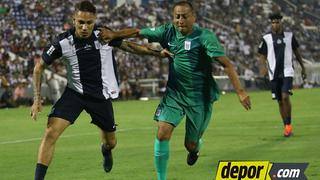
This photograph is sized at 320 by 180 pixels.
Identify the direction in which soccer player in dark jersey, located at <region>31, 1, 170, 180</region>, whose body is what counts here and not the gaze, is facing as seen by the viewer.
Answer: toward the camera

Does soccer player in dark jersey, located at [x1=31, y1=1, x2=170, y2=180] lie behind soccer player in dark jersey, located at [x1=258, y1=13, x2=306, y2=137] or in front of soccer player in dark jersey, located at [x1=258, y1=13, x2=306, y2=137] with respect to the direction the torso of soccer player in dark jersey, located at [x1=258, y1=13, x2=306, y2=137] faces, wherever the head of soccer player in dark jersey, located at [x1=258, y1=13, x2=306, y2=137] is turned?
in front

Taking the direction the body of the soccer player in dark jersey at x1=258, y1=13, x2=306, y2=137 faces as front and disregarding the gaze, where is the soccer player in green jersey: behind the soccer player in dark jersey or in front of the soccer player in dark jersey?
in front

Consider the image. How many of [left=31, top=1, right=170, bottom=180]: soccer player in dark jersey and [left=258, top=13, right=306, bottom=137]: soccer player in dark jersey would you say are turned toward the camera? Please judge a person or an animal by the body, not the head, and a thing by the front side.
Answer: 2

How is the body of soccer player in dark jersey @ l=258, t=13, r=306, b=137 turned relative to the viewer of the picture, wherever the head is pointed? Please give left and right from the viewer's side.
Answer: facing the viewer

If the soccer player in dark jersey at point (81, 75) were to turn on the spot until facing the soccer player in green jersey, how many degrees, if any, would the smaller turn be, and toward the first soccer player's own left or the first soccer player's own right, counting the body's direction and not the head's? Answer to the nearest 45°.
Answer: approximately 90° to the first soccer player's own left

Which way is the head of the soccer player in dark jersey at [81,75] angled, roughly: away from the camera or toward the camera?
toward the camera

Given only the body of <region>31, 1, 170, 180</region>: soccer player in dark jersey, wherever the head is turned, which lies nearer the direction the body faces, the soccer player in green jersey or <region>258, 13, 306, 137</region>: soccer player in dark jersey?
the soccer player in green jersey
